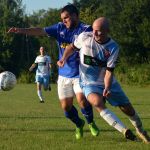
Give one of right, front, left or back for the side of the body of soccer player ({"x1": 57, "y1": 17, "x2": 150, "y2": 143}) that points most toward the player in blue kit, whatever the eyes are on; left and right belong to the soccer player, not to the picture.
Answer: right

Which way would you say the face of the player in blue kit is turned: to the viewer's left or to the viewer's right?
to the viewer's left

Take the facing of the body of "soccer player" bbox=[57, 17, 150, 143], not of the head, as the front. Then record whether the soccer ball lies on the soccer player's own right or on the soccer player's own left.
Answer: on the soccer player's own right

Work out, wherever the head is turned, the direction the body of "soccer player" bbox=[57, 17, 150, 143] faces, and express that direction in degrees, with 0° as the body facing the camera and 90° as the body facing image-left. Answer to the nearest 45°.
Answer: approximately 45°
